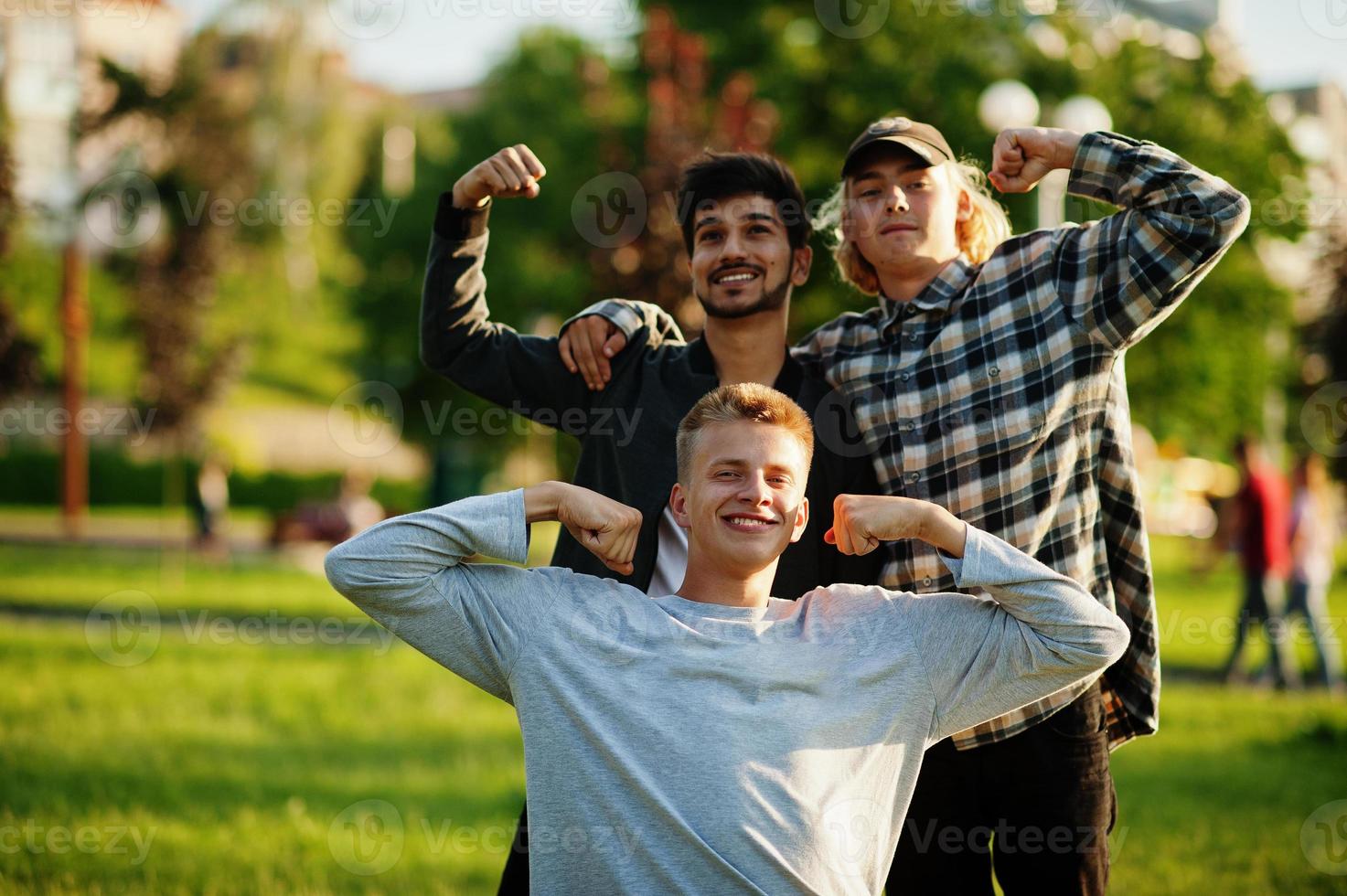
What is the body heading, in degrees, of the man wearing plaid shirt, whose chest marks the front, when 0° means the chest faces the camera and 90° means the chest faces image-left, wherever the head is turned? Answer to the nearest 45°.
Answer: approximately 45°

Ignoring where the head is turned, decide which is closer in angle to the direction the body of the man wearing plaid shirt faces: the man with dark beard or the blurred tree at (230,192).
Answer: the man with dark beard

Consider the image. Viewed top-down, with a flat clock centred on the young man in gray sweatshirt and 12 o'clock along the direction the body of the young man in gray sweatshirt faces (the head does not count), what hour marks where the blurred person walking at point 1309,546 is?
The blurred person walking is roughly at 7 o'clock from the young man in gray sweatshirt.

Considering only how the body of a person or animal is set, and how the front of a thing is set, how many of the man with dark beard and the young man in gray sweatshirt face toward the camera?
2

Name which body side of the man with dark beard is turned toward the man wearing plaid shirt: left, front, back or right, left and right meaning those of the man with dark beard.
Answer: left

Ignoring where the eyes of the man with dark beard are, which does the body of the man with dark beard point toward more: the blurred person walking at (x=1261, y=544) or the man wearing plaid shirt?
the man wearing plaid shirt

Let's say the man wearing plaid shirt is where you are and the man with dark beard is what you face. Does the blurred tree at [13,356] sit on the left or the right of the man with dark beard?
right

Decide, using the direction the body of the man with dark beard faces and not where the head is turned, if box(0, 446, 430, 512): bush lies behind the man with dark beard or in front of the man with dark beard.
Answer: behind

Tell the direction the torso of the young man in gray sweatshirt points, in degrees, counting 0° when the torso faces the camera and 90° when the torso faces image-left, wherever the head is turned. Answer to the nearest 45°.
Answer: approximately 0°

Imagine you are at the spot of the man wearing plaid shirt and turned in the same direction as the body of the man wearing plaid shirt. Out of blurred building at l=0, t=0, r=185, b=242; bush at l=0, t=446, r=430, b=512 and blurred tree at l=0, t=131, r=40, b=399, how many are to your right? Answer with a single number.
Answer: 3

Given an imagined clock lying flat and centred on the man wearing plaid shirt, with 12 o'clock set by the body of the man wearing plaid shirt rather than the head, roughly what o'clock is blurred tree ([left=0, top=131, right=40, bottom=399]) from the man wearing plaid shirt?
The blurred tree is roughly at 5 o'clock from the man wearing plaid shirt.

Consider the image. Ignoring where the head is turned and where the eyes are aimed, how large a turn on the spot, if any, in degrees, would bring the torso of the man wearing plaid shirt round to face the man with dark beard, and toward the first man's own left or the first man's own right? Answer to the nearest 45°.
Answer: approximately 45° to the first man's own right
